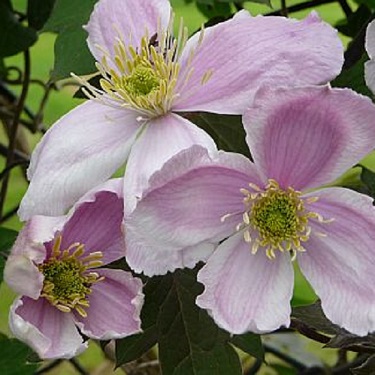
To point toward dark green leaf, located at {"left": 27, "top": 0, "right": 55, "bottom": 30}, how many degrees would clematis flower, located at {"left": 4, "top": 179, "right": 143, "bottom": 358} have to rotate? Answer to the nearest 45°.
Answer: approximately 180°

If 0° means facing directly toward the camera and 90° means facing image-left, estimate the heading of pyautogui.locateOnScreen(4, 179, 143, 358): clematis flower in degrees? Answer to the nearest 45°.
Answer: approximately 0°

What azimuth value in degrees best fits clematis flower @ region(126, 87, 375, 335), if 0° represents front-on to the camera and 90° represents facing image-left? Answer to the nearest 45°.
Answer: approximately 0°

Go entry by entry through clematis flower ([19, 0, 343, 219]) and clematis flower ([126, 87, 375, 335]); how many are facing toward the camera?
2

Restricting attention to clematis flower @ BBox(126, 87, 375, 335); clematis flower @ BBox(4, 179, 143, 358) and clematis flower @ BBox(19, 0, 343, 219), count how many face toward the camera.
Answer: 3

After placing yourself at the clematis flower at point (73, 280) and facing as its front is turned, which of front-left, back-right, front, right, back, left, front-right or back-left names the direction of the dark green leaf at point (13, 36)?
back
